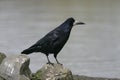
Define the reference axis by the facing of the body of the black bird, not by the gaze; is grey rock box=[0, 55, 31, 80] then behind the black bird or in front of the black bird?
behind

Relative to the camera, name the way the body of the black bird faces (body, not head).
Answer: to the viewer's right
